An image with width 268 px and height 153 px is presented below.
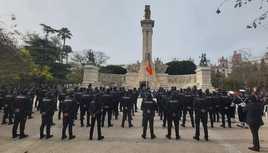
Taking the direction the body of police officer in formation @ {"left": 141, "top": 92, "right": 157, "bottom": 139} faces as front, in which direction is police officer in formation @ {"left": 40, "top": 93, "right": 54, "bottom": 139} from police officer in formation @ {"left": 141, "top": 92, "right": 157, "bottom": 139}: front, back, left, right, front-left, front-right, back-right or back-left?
left

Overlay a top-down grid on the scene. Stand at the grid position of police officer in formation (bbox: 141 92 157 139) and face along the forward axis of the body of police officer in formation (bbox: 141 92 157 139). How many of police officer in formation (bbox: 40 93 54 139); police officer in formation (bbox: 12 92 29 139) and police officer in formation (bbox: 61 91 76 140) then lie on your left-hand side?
3

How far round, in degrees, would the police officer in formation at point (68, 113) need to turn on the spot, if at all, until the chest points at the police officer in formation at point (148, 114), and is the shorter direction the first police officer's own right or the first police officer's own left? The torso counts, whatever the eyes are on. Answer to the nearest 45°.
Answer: approximately 90° to the first police officer's own right

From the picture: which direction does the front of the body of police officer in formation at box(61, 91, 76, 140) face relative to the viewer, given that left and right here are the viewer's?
facing away from the viewer

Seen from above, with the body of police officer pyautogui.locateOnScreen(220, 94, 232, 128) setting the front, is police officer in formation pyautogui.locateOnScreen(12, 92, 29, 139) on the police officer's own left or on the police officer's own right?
on the police officer's own left

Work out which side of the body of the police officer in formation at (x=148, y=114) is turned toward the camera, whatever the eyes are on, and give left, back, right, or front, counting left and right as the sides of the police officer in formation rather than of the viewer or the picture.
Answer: back

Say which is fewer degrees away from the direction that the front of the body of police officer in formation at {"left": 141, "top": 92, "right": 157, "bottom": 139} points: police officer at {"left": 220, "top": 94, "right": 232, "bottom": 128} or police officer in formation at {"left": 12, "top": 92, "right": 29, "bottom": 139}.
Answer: the police officer
